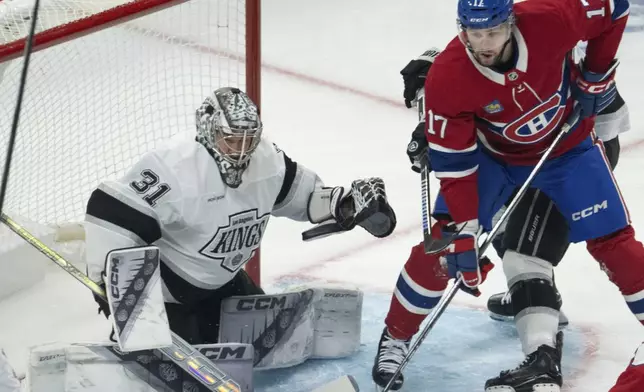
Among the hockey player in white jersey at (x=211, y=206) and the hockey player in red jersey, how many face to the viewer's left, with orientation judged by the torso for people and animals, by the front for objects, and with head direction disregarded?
0

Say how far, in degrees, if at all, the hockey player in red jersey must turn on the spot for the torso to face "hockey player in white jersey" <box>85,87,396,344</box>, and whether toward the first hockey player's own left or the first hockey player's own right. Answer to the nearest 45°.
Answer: approximately 90° to the first hockey player's own right

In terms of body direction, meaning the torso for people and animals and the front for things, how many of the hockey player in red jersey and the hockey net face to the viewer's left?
0

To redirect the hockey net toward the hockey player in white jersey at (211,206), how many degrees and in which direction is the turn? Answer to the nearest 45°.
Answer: approximately 45° to its right

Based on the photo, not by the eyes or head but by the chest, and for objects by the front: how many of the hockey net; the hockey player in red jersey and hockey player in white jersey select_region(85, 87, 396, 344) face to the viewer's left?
0

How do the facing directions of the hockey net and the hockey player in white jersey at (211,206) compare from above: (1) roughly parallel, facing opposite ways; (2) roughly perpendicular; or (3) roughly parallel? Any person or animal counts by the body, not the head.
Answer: roughly parallel

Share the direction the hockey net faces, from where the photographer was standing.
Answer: facing the viewer and to the right of the viewer

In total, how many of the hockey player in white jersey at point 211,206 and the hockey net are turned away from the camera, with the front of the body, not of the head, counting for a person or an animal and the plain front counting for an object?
0

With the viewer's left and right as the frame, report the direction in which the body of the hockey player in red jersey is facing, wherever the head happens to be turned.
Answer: facing the viewer

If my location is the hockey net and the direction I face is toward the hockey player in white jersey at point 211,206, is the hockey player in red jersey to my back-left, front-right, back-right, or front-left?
front-left

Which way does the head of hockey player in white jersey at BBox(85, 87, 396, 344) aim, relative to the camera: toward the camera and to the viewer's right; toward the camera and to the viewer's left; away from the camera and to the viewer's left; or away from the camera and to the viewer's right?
toward the camera and to the viewer's right

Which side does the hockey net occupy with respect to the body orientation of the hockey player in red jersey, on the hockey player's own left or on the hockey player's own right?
on the hockey player's own right

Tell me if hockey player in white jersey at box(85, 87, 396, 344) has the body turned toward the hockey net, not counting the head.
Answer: no

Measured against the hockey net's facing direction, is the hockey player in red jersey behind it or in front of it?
in front
